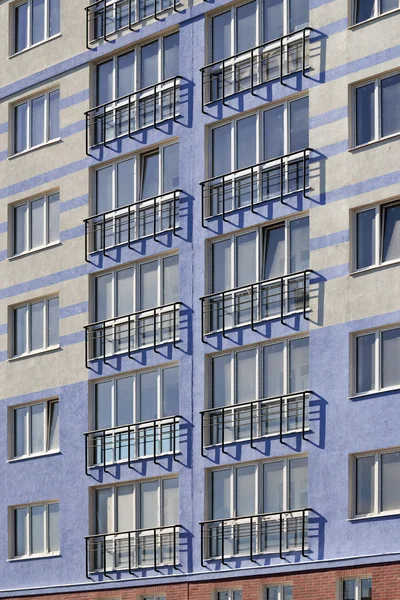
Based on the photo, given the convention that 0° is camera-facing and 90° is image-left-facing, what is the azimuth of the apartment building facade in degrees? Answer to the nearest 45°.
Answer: approximately 45°
